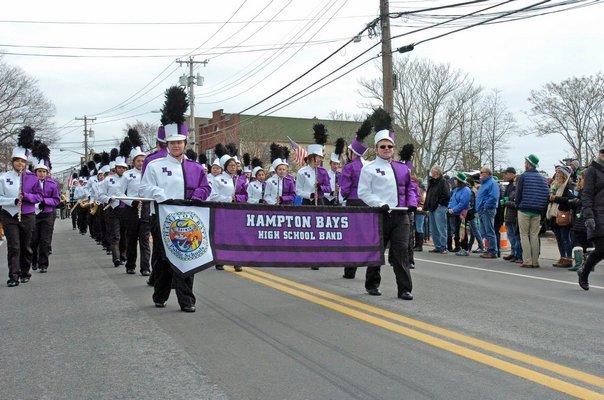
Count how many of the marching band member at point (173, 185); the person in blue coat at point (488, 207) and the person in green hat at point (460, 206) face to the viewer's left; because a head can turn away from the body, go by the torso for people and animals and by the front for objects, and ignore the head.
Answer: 2

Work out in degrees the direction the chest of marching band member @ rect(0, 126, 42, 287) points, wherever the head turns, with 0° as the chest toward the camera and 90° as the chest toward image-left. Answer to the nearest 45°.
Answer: approximately 0°

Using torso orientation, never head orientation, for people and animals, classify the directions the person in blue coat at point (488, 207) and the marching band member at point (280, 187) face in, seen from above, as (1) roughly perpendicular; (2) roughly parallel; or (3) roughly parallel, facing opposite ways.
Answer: roughly perpendicular

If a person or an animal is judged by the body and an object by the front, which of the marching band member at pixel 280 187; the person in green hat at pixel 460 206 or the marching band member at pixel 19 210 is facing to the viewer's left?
the person in green hat

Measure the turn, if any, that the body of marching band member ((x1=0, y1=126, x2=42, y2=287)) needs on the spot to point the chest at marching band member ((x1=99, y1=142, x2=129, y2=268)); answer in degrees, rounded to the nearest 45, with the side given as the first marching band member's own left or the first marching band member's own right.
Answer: approximately 135° to the first marching band member's own left

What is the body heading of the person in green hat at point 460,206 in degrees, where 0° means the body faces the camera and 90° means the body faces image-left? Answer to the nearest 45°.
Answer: approximately 90°

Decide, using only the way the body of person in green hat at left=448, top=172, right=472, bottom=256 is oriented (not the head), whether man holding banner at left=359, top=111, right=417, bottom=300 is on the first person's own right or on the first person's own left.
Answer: on the first person's own left

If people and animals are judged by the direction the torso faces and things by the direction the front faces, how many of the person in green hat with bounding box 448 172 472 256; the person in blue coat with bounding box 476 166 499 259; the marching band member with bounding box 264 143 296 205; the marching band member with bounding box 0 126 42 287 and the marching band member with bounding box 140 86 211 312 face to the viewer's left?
2

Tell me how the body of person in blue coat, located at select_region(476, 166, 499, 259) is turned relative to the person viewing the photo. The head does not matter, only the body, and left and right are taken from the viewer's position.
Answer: facing to the left of the viewer

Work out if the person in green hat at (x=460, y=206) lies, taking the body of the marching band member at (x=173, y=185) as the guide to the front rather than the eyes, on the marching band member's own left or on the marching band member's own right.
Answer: on the marching band member's own left

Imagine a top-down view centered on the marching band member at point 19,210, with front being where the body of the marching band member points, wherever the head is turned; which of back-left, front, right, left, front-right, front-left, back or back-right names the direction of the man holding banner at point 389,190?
front-left
